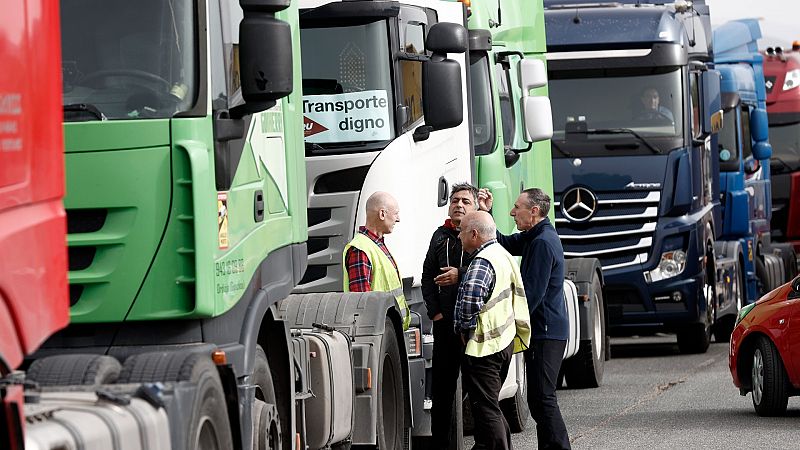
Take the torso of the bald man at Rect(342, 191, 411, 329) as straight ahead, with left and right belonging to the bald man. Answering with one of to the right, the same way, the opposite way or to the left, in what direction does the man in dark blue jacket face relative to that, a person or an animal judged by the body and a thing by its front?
the opposite way

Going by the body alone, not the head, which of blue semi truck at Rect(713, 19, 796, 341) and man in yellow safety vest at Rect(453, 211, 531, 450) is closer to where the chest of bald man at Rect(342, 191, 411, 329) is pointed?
the man in yellow safety vest

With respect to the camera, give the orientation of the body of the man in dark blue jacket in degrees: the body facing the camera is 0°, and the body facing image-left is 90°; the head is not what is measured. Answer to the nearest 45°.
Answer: approximately 90°

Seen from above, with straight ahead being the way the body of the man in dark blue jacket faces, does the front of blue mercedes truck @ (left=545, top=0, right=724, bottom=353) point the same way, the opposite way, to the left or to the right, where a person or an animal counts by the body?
to the left

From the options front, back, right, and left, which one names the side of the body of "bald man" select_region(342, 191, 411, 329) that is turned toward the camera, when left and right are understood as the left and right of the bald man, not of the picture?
right

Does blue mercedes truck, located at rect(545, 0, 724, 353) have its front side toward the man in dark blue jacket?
yes

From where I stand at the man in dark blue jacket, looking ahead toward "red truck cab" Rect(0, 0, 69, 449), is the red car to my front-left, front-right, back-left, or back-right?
back-left

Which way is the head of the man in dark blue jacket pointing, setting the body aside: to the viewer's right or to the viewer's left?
to the viewer's left

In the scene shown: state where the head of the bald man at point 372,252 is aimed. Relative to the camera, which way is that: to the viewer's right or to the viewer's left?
to the viewer's right

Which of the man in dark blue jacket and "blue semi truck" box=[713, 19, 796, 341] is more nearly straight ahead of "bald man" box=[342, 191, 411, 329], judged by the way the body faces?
the man in dark blue jacket
